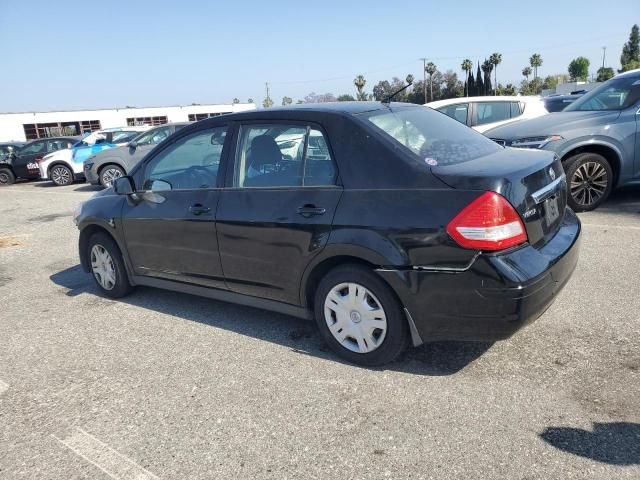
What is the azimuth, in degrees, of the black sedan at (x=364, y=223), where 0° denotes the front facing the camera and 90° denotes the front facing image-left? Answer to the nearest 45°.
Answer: approximately 135°

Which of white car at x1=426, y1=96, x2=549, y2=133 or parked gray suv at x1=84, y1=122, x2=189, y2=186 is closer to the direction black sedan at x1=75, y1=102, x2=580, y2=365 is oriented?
the parked gray suv

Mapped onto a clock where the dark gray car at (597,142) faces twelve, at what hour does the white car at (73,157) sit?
The white car is roughly at 2 o'clock from the dark gray car.

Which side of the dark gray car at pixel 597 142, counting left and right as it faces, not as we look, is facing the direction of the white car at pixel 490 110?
right

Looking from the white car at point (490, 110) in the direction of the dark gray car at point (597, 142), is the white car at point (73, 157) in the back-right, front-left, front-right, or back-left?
back-right

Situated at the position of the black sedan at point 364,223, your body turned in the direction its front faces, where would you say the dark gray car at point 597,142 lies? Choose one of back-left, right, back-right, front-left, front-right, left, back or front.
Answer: right

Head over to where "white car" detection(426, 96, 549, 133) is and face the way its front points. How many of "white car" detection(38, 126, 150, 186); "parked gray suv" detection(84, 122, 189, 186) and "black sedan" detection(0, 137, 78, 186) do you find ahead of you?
3

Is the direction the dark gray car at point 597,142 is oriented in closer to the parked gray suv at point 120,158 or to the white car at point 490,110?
the parked gray suv

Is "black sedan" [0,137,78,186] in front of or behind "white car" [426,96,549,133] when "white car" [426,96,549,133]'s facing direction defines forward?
in front

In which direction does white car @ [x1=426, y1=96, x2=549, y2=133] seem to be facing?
to the viewer's left

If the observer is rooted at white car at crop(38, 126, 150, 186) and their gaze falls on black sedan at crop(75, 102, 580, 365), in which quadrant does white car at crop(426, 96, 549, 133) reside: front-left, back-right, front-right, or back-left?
front-left

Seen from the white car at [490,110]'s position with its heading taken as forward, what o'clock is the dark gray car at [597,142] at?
The dark gray car is roughly at 8 o'clock from the white car.

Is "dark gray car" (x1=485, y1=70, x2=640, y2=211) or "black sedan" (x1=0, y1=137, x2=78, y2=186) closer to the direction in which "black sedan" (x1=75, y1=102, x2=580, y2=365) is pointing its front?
the black sedan

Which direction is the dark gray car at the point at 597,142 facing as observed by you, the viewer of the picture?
facing the viewer and to the left of the viewer

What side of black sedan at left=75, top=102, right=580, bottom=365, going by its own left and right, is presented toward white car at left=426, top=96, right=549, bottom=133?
right

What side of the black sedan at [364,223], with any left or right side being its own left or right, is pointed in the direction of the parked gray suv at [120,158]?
front

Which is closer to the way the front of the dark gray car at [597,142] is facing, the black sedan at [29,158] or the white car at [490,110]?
the black sedan

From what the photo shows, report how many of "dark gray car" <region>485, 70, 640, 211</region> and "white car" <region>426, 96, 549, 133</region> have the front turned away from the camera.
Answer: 0
